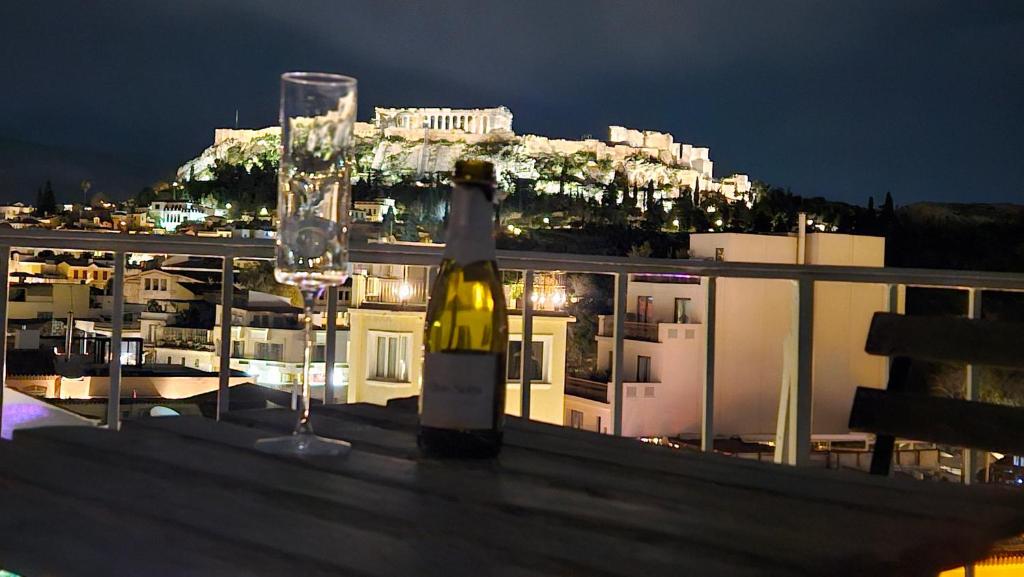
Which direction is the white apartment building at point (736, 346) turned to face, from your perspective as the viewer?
facing the viewer and to the left of the viewer

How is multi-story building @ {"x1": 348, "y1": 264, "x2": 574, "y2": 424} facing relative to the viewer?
toward the camera

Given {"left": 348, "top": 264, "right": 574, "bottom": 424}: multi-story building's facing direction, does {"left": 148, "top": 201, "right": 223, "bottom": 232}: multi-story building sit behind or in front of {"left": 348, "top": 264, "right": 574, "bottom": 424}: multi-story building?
behind

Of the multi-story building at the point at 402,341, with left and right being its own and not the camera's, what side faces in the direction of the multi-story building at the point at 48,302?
right

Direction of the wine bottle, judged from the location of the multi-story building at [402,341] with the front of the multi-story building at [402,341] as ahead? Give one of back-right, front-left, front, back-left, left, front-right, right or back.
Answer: front

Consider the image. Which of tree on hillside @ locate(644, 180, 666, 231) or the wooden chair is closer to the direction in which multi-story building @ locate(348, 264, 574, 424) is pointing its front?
the wooden chair

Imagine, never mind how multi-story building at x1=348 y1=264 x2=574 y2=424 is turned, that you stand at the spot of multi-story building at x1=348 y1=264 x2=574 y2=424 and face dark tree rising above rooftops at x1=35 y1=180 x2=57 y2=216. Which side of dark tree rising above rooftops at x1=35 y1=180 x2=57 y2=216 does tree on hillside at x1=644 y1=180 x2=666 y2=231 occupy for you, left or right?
right

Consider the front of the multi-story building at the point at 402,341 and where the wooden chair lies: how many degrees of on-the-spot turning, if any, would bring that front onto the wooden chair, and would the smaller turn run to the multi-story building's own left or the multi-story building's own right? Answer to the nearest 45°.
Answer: approximately 45° to the multi-story building's own left

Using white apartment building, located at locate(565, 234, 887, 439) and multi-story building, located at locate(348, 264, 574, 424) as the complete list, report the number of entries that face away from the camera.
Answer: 0

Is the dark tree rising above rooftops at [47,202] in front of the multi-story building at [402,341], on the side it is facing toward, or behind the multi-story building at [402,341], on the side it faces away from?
behind
